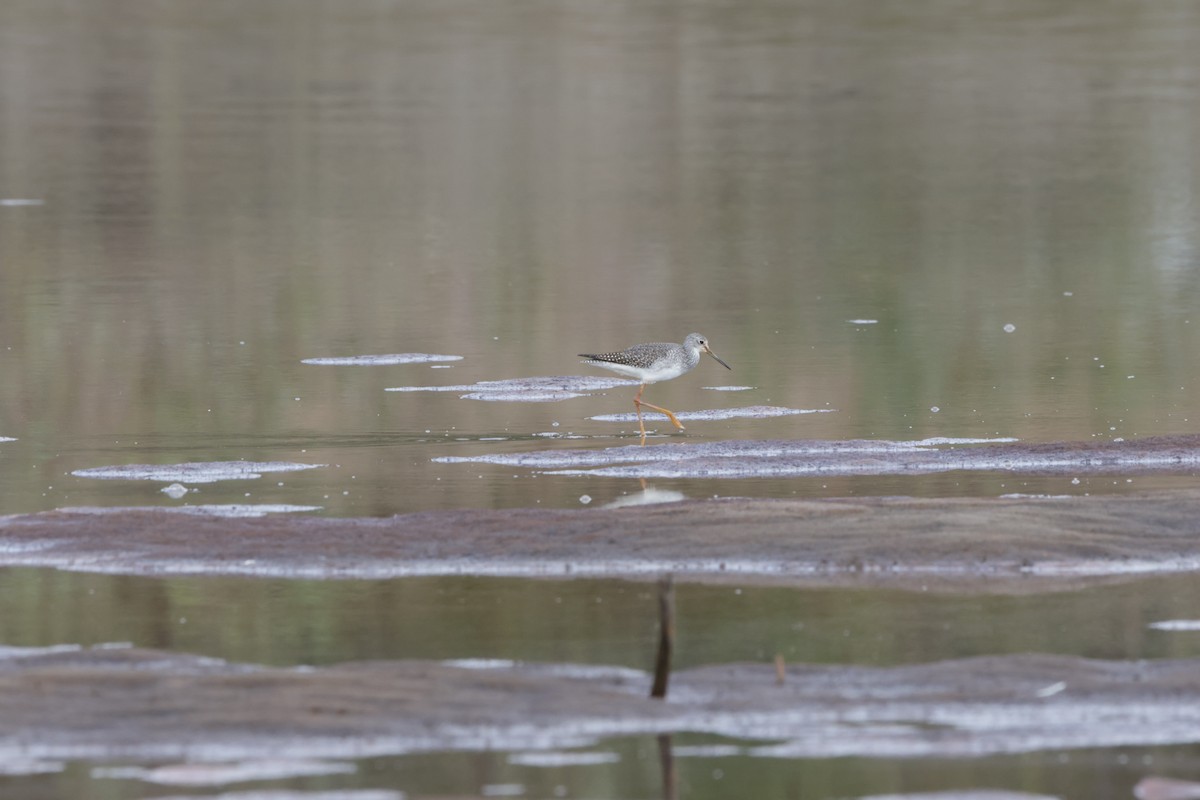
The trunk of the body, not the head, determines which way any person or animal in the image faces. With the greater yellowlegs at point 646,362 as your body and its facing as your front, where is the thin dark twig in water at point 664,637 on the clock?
The thin dark twig in water is roughly at 3 o'clock from the greater yellowlegs.

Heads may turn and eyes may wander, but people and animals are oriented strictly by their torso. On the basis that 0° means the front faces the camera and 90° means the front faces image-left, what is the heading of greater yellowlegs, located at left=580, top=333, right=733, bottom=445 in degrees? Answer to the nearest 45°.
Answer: approximately 270°
